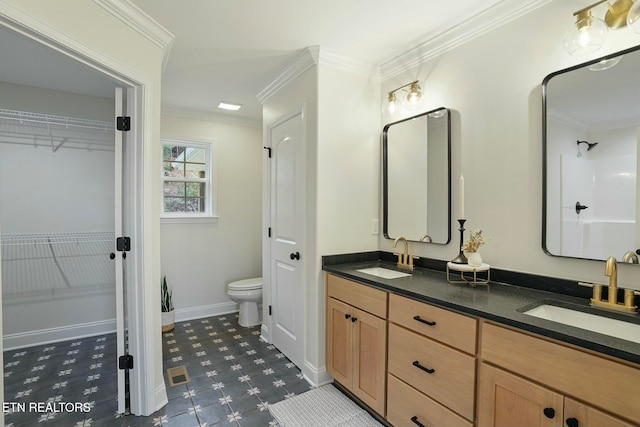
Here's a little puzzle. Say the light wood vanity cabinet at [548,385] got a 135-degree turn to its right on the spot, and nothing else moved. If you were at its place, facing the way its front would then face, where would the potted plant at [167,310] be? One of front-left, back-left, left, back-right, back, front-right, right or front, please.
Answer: left

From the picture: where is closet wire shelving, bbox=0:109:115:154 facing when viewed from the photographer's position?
facing the viewer

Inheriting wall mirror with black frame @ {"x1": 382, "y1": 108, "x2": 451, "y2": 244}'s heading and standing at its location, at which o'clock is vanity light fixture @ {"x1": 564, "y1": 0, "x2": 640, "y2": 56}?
The vanity light fixture is roughly at 9 o'clock from the wall mirror with black frame.

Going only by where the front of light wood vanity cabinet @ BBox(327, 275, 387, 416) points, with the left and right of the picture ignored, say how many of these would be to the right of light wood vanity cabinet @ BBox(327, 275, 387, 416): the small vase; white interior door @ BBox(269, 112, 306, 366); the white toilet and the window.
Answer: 3

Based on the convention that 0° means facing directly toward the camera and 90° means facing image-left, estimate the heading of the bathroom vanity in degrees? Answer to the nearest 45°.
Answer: approximately 45°

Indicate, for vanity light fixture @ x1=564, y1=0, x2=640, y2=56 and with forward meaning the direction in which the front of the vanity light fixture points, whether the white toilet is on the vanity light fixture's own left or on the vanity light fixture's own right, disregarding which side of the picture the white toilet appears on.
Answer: on the vanity light fixture's own right

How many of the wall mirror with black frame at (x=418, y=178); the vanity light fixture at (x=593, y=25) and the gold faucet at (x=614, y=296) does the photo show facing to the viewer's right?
0
